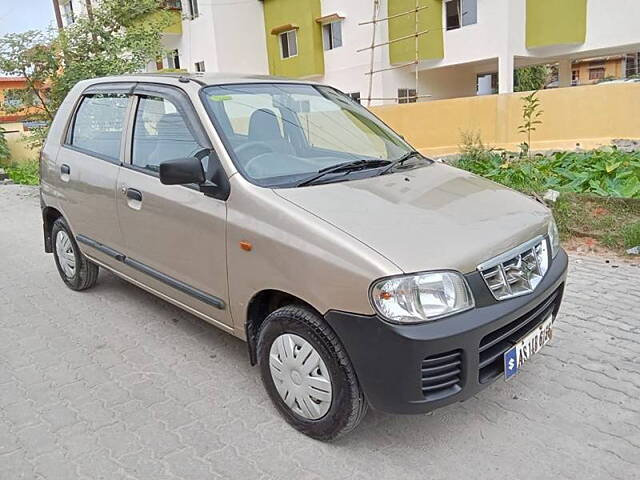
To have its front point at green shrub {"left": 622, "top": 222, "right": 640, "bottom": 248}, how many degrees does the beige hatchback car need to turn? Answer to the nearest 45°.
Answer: approximately 90° to its left

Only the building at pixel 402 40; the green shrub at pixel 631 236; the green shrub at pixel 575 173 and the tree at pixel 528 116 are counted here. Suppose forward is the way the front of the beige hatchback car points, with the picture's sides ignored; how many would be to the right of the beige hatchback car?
0

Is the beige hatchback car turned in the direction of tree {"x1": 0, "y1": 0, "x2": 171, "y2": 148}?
no

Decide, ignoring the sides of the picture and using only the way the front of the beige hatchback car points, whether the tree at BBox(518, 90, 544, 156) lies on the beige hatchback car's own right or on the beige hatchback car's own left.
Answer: on the beige hatchback car's own left

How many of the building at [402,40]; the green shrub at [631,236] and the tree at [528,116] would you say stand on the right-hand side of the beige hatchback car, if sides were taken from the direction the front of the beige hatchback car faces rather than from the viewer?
0

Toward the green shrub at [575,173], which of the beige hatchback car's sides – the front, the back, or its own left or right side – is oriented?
left

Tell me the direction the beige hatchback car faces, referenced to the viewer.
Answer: facing the viewer and to the right of the viewer

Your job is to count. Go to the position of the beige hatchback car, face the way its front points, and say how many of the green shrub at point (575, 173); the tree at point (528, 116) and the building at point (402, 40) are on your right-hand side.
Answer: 0

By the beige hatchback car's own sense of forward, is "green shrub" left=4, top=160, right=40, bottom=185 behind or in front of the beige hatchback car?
behind

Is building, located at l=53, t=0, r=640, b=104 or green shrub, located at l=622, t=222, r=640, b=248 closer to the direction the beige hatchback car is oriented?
the green shrub

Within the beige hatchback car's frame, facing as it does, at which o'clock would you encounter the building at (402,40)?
The building is roughly at 8 o'clock from the beige hatchback car.
